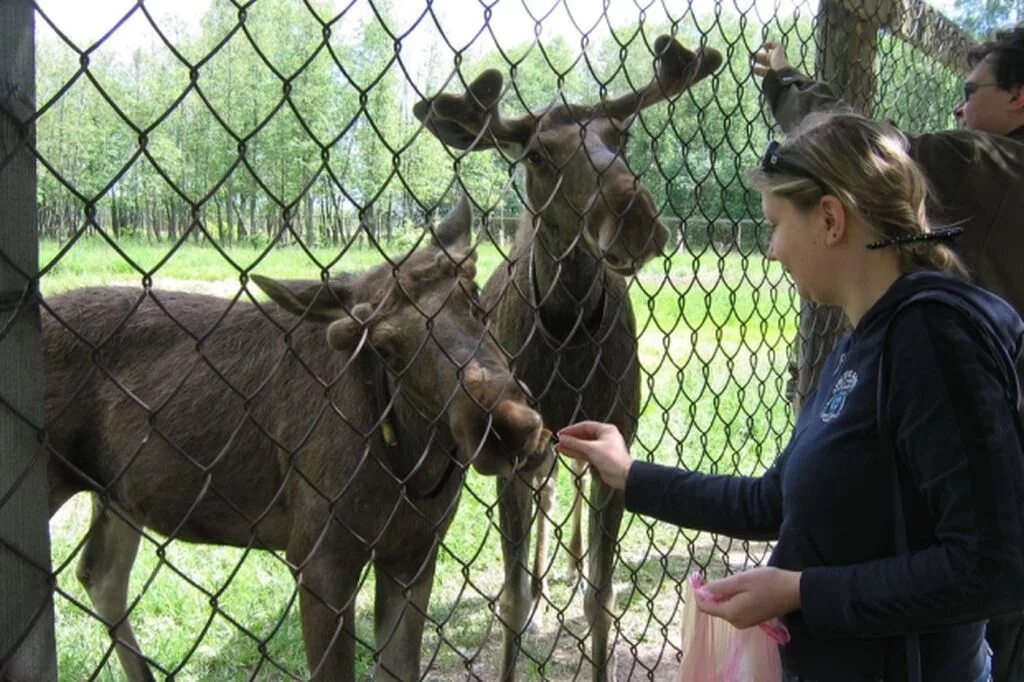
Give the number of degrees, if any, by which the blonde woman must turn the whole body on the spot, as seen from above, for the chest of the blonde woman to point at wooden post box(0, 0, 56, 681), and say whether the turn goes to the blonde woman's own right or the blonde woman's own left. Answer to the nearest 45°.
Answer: approximately 45° to the blonde woman's own left

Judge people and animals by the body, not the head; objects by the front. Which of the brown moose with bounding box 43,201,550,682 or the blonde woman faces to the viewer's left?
the blonde woman

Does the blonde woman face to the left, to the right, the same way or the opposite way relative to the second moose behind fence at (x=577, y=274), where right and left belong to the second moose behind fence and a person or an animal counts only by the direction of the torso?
to the right

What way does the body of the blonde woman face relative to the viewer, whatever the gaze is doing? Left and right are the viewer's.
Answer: facing to the left of the viewer

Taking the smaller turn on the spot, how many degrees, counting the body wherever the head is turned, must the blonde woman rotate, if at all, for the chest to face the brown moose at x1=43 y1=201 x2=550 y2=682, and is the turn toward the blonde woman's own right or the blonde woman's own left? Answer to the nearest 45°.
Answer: approximately 45° to the blonde woman's own right

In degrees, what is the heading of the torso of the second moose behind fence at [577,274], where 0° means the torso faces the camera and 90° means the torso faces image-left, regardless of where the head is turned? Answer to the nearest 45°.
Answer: approximately 0°

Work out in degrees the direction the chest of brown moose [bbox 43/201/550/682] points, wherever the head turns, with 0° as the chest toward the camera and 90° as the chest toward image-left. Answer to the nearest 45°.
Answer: approximately 315°

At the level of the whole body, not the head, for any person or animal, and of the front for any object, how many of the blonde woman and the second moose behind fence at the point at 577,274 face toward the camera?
1

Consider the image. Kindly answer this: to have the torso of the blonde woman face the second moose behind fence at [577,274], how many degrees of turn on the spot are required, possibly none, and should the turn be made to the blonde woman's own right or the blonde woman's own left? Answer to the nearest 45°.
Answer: approximately 45° to the blonde woman's own right
